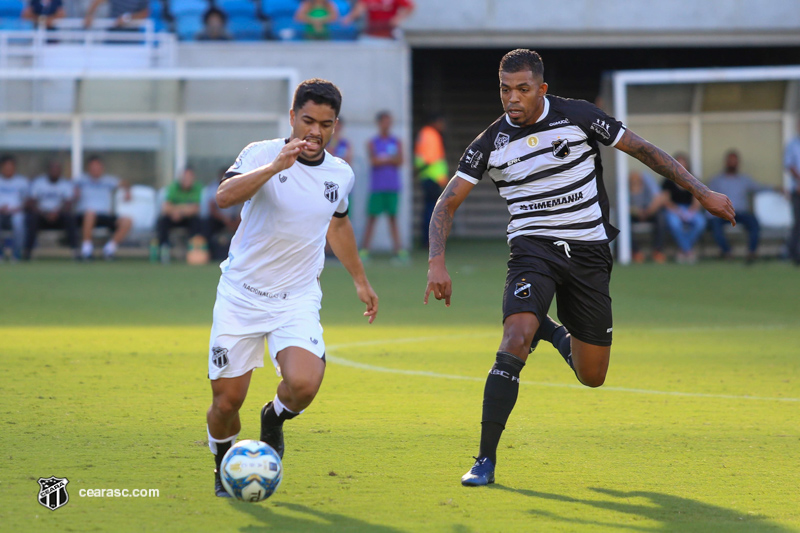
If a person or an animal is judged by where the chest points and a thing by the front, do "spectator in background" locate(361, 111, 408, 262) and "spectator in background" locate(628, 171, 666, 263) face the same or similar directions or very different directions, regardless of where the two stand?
same or similar directions

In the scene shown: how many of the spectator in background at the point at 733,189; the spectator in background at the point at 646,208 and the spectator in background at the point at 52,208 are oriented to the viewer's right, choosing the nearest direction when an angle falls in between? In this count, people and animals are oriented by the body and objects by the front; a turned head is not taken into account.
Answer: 0

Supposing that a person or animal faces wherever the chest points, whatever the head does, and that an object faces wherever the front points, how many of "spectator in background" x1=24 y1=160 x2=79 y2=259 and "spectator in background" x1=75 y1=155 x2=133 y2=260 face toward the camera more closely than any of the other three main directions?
2

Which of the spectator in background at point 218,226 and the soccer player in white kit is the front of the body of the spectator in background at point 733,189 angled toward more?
the soccer player in white kit

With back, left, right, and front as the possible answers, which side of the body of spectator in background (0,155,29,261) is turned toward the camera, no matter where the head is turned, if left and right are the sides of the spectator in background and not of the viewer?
front

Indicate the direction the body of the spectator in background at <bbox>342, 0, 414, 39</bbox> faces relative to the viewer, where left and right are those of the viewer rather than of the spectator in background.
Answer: facing the viewer

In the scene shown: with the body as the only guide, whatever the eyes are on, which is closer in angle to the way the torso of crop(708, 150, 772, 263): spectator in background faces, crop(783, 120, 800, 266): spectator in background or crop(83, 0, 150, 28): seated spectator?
the spectator in background

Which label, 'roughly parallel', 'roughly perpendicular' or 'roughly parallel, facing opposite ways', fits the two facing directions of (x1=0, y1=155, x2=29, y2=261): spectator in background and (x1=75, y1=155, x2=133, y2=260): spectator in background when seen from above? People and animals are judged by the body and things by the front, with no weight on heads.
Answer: roughly parallel

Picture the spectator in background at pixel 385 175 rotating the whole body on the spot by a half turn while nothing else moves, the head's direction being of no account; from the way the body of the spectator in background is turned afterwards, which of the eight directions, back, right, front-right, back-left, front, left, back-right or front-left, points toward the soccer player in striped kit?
back

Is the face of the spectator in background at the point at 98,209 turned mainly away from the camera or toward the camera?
toward the camera

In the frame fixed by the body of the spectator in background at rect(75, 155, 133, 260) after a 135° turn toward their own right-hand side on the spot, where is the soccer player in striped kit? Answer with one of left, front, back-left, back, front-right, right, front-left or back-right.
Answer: back-left

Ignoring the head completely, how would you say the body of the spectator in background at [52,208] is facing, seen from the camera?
toward the camera

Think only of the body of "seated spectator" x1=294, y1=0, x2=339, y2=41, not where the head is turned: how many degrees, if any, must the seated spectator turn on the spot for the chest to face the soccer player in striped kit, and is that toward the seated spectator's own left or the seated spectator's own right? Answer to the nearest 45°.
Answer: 0° — they already face them

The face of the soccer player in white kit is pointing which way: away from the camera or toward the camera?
toward the camera
